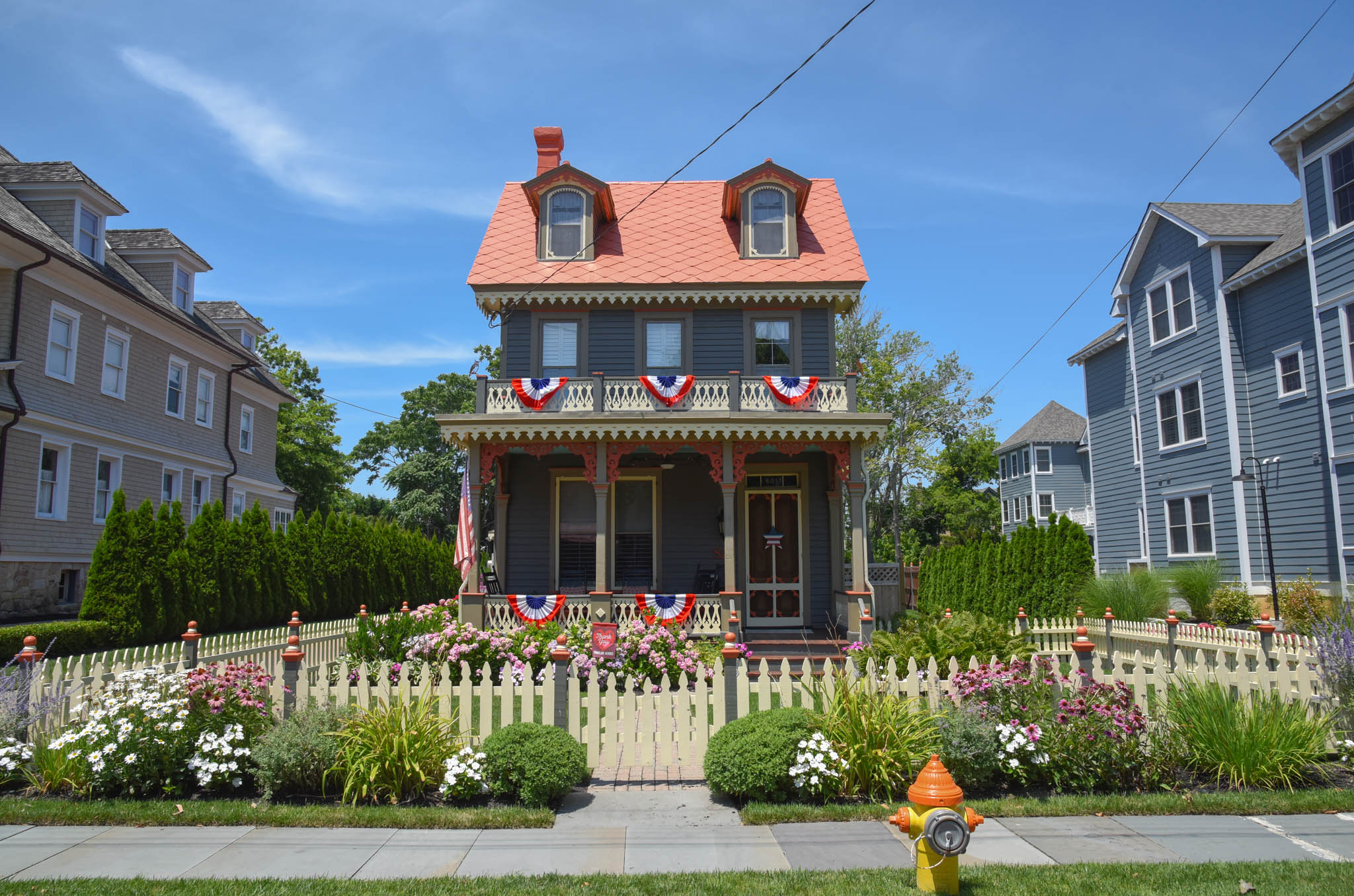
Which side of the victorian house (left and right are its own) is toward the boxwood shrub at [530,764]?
front

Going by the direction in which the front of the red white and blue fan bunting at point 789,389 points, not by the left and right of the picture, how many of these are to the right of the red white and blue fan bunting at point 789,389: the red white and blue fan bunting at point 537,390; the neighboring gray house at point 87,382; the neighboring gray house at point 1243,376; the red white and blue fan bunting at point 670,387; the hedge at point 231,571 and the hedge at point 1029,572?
4

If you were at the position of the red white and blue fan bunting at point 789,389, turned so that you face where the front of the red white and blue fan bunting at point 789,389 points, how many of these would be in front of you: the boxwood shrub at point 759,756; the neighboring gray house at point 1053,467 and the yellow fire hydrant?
2

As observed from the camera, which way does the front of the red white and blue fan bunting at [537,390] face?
facing the viewer

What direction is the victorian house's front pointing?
toward the camera

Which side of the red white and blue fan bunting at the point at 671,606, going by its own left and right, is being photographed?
front

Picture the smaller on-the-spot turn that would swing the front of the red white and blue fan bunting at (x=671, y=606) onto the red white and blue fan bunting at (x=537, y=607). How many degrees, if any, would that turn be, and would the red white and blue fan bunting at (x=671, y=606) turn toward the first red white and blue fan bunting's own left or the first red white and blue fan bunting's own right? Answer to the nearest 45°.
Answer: approximately 90° to the first red white and blue fan bunting's own right

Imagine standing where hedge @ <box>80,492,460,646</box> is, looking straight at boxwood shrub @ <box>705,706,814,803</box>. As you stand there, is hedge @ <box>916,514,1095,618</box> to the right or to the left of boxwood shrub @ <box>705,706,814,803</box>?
left

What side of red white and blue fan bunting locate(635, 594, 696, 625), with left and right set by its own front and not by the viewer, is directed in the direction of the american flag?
right

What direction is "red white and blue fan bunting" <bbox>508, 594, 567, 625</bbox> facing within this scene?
toward the camera
